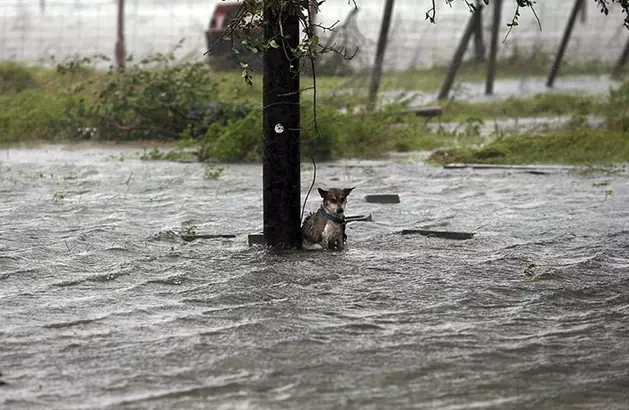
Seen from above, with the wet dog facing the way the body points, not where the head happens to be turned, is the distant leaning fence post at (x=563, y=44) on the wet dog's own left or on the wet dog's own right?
on the wet dog's own left

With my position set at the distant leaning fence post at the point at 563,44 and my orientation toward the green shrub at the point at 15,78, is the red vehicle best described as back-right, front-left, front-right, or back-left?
front-right

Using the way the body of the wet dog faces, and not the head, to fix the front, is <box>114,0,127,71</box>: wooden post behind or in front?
behind

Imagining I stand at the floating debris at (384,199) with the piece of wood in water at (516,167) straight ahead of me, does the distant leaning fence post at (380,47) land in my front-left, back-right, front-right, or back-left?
front-left

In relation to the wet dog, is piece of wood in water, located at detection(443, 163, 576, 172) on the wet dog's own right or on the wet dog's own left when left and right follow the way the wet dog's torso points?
on the wet dog's own left

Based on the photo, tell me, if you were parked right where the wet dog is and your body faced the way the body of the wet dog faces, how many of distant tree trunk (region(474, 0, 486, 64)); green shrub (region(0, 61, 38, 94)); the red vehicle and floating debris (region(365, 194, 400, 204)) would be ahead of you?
0

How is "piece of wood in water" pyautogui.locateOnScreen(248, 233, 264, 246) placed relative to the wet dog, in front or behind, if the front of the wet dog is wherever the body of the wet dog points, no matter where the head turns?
behind

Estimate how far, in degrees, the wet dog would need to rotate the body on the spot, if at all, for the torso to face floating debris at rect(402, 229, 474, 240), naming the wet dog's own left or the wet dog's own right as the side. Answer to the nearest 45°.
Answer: approximately 90° to the wet dog's own left

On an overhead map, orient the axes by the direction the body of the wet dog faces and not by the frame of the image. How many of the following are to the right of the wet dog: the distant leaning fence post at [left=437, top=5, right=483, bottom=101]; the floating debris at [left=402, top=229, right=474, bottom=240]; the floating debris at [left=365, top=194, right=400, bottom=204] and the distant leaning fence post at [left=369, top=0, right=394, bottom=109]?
0

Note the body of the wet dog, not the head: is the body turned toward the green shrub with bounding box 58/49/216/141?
no

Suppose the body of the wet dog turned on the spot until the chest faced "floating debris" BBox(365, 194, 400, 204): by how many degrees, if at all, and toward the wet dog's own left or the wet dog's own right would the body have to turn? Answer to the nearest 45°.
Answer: approximately 135° to the wet dog's own left

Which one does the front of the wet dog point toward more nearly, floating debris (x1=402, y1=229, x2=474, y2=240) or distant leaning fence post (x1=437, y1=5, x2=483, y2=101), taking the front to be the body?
the floating debris

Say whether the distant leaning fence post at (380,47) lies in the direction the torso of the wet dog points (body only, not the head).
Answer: no

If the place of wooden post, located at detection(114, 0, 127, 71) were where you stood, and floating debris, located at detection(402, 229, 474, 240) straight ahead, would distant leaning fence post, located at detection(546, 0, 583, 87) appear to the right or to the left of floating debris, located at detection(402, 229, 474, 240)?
left

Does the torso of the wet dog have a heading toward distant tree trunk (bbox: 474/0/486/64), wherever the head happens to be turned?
no

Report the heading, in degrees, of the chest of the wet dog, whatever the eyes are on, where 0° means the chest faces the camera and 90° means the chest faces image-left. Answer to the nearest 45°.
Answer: approximately 315°

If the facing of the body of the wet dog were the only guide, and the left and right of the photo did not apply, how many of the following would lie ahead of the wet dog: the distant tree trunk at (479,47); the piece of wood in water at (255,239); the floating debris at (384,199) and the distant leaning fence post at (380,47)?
0
